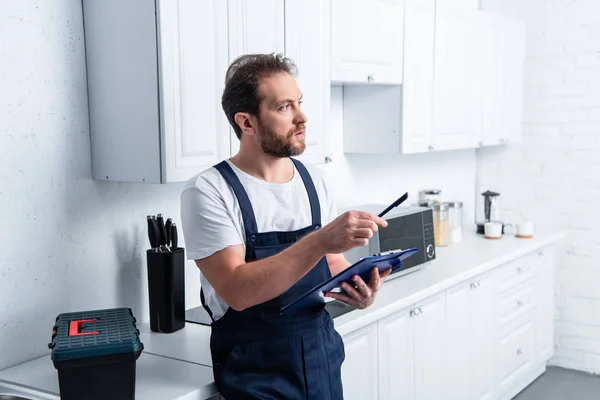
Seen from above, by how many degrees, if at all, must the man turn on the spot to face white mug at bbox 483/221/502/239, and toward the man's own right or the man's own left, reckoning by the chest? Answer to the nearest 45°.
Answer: approximately 90° to the man's own left

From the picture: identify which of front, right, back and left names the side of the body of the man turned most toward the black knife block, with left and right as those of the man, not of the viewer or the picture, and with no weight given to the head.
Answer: back

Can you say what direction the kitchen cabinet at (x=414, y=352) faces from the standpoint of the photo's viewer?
facing the viewer and to the right of the viewer

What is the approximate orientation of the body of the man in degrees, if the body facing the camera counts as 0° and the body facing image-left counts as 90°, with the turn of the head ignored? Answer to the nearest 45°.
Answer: approximately 315°

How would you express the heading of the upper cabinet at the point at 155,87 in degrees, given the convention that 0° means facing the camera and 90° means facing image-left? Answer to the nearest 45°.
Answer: approximately 315°

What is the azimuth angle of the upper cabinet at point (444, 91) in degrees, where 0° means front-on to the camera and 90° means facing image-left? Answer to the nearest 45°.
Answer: approximately 315°

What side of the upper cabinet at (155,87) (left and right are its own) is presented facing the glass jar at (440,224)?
left

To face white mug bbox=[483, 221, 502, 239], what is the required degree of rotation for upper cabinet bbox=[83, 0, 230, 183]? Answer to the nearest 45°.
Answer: approximately 90° to its left

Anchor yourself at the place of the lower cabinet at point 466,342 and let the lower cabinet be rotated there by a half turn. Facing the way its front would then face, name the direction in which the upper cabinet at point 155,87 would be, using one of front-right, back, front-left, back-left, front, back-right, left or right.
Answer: left
